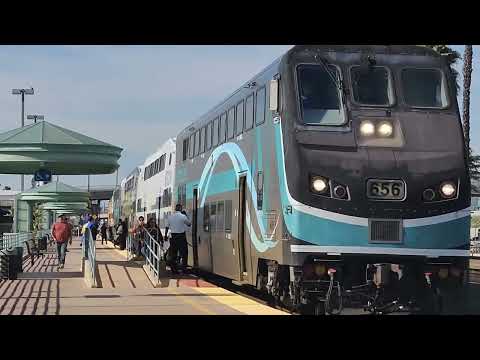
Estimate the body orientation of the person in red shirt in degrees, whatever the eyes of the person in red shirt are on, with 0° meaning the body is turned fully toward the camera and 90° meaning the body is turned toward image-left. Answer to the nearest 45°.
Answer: approximately 0°

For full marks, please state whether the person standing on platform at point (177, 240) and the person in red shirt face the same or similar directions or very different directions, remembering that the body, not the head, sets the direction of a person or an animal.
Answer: very different directions

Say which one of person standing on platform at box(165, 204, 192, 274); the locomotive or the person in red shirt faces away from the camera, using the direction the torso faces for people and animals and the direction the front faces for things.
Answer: the person standing on platform

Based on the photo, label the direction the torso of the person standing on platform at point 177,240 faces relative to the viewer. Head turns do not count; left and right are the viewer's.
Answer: facing away from the viewer

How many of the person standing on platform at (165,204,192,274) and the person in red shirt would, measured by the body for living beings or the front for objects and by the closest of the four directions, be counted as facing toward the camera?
1

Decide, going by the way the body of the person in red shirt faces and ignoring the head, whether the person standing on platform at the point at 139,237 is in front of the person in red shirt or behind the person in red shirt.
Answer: behind
